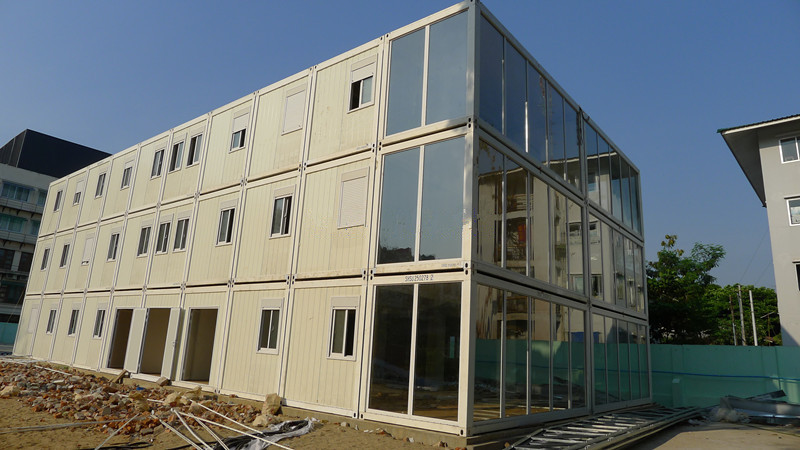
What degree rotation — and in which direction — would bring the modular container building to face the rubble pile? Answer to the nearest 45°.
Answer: approximately 45° to its right

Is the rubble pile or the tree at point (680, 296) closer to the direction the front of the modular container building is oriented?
the rubble pile

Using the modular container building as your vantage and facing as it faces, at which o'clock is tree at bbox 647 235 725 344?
The tree is roughly at 6 o'clock from the modular container building.

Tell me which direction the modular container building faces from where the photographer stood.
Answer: facing the viewer and to the left of the viewer

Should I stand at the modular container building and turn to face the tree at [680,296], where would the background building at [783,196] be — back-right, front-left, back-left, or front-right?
front-right

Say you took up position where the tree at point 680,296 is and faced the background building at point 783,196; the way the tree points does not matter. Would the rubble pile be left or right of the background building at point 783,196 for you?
right
